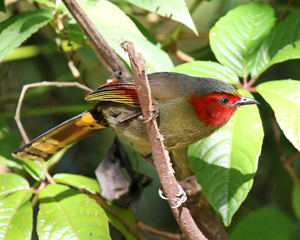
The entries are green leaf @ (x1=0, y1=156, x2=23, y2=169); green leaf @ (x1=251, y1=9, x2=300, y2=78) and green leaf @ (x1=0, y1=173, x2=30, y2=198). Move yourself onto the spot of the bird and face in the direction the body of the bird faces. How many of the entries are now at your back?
2

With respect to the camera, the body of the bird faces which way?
to the viewer's right

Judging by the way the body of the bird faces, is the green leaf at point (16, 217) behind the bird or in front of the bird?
behind

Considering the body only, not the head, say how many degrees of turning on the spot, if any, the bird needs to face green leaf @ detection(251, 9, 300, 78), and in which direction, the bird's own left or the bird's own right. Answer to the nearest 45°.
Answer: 0° — it already faces it

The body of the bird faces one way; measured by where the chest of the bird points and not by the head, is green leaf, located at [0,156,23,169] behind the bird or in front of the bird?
behind

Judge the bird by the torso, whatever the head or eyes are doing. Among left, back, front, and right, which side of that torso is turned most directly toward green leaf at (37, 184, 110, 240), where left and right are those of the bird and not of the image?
back
